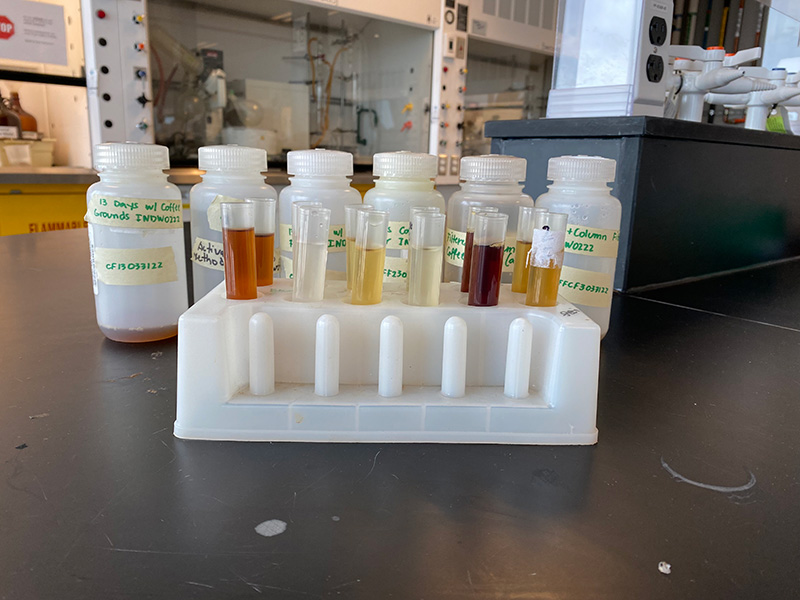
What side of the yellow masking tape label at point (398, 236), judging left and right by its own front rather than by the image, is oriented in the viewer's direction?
front

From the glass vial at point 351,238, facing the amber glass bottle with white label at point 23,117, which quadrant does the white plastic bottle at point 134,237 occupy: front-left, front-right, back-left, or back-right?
front-left

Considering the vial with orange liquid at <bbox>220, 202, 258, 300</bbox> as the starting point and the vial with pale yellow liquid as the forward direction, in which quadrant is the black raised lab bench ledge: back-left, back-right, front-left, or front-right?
front-left
